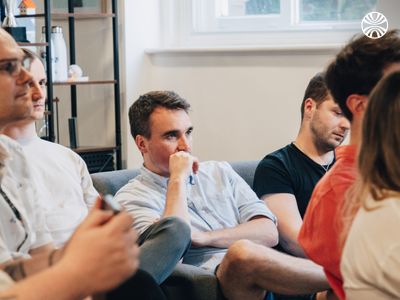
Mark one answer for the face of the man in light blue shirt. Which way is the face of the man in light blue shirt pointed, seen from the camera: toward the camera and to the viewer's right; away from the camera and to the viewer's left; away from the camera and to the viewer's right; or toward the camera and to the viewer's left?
toward the camera and to the viewer's right

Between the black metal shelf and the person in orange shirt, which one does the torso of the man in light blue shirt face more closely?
the person in orange shirt

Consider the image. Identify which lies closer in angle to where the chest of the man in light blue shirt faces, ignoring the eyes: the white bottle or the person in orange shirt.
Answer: the person in orange shirt

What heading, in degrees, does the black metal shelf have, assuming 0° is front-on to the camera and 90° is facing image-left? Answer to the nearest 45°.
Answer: approximately 0°

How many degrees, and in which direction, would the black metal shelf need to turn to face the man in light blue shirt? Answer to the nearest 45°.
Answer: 0° — it already faces them
